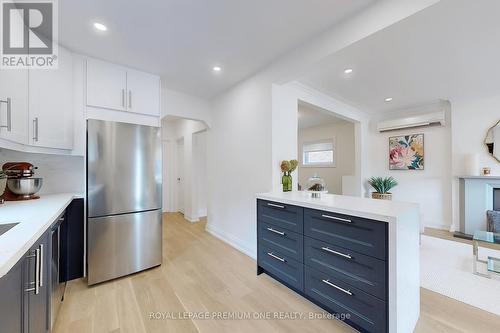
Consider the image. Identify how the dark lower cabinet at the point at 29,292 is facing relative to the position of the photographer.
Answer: facing to the right of the viewer

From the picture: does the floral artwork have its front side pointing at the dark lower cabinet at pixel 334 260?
yes

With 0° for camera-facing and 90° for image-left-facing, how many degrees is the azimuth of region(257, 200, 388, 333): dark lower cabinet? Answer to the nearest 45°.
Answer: approximately 45°

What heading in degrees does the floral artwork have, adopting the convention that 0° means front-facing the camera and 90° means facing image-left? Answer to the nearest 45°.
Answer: approximately 0°

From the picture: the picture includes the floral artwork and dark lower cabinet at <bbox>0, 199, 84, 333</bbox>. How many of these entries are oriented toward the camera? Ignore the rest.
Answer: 1

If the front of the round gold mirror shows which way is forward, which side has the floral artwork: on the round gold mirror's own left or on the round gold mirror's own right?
on the round gold mirror's own right
